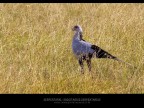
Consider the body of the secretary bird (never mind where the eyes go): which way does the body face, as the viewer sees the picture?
to the viewer's left
